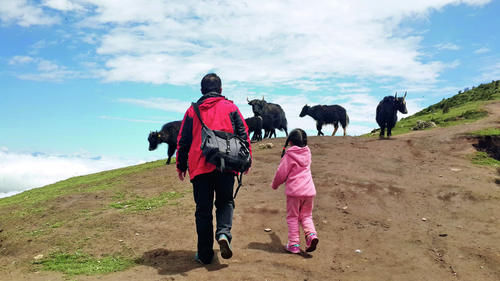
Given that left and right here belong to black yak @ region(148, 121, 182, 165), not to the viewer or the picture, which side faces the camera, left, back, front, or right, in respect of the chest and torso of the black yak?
left

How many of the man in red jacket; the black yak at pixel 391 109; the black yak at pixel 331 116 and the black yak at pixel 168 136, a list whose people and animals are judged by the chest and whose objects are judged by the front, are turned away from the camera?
1

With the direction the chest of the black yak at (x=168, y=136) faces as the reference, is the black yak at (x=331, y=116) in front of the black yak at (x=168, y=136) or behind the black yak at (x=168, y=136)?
behind

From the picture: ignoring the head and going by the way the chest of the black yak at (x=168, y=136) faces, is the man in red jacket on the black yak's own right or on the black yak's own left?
on the black yak's own left

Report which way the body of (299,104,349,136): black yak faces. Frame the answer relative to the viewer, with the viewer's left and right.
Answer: facing to the left of the viewer

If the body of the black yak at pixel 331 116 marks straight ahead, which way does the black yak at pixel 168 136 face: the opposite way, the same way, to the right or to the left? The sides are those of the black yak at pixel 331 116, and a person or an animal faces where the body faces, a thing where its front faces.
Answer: the same way

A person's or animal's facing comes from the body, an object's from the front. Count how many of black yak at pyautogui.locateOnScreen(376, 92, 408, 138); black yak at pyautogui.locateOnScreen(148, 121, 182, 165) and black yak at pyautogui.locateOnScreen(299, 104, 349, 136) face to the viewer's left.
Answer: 2

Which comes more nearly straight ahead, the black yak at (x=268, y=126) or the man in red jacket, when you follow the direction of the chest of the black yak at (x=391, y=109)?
the man in red jacket

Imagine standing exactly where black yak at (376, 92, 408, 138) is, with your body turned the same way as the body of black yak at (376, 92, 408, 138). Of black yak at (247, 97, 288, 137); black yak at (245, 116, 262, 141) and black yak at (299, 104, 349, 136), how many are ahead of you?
0

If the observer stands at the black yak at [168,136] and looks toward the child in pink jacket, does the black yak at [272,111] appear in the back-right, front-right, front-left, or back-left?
back-left

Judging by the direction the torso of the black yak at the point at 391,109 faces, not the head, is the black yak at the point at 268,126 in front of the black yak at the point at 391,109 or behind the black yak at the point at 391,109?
behind

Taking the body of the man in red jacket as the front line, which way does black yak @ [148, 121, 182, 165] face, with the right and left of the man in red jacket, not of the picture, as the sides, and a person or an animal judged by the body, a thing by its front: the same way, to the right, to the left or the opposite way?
to the left

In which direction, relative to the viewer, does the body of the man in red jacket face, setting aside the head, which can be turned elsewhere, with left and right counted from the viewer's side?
facing away from the viewer

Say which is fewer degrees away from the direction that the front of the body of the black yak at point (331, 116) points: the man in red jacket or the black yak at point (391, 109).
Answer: the man in red jacket

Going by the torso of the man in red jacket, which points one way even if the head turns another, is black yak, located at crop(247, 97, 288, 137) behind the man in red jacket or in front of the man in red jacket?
in front

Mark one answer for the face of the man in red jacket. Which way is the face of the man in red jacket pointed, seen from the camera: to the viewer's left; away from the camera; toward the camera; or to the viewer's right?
away from the camera

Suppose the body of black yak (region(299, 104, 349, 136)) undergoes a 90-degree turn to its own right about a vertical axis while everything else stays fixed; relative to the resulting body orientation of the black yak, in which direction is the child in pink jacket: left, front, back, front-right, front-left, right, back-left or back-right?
back

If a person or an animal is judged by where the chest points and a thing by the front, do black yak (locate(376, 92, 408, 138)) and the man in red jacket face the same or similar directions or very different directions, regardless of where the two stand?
very different directions

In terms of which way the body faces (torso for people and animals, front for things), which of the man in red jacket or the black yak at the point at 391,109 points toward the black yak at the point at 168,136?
the man in red jacket
